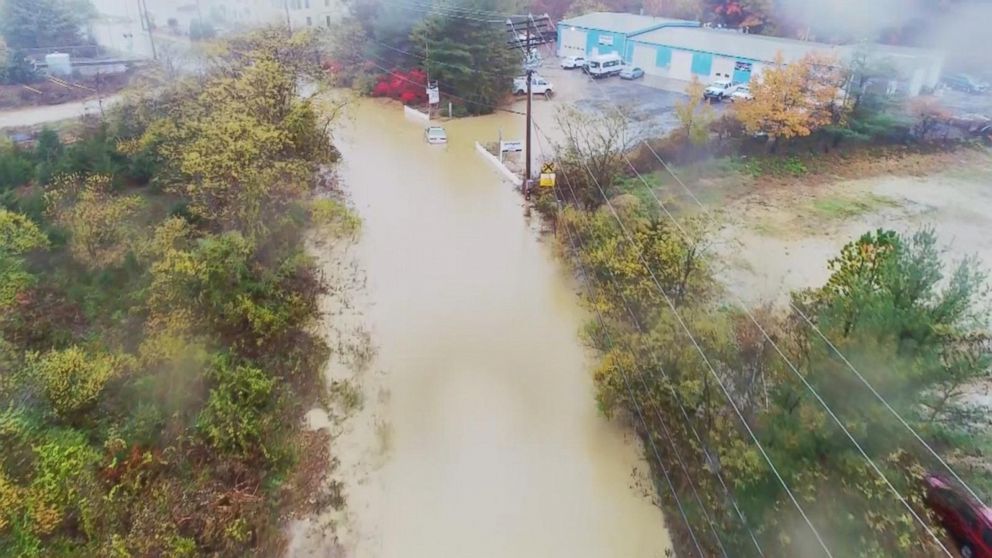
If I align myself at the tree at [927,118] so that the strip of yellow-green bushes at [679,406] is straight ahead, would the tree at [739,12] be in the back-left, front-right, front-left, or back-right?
back-right

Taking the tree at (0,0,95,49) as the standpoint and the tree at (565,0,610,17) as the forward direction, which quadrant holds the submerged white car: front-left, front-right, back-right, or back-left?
front-right

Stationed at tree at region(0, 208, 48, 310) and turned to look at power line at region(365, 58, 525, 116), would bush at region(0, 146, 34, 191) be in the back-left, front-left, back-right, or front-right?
front-left

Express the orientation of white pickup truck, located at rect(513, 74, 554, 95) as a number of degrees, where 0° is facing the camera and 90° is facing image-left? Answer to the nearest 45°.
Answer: approximately 270°

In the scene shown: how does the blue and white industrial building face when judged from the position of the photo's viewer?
facing the viewer and to the left of the viewer

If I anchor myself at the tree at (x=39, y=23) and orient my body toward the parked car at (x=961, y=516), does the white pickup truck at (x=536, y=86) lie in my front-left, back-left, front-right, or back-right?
front-left

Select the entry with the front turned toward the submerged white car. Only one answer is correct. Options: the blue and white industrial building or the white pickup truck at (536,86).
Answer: the blue and white industrial building

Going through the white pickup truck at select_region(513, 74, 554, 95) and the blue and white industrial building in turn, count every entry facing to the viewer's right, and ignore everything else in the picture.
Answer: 1

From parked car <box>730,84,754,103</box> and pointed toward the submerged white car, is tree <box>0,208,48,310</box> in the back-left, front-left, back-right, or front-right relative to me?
front-left

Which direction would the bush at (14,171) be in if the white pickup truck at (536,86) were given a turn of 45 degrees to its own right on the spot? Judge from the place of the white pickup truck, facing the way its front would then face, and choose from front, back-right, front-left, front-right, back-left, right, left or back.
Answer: right
